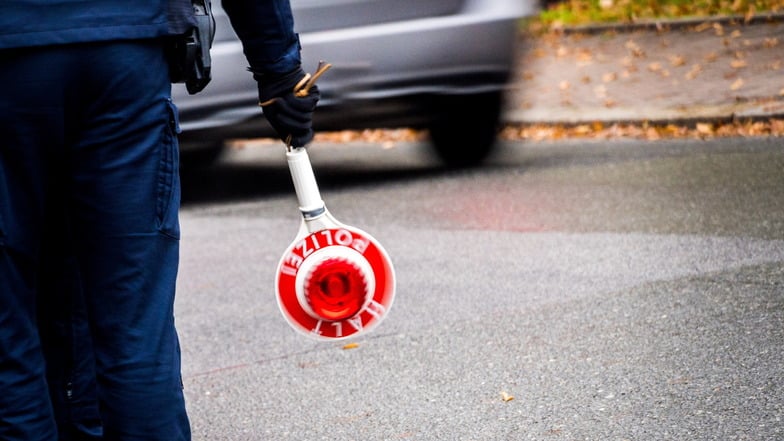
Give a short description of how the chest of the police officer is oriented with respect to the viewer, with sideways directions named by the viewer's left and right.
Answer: facing away from the viewer

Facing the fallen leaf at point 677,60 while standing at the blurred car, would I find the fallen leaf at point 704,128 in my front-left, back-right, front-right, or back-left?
front-right

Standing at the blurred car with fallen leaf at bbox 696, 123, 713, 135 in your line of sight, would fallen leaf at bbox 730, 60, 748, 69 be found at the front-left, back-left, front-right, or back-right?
front-left

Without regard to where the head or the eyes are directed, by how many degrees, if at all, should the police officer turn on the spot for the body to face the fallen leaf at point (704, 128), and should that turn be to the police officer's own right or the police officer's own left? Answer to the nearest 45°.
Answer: approximately 45° to the police officer's own right

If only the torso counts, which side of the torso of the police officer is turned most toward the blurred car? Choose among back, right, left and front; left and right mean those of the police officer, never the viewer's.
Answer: front

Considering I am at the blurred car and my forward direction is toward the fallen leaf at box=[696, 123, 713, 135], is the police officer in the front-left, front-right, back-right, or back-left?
back-right

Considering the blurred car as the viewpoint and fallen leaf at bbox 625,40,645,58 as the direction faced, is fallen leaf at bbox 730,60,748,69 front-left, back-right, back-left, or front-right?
front-right

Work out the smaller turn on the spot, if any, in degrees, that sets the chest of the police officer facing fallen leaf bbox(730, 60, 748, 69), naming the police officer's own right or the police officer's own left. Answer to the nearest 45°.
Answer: approximately 45° to the police officer's own right

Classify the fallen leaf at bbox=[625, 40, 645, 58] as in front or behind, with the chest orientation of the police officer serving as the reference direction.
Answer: in front

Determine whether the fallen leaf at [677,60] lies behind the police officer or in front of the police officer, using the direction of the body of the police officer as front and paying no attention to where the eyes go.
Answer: in front
